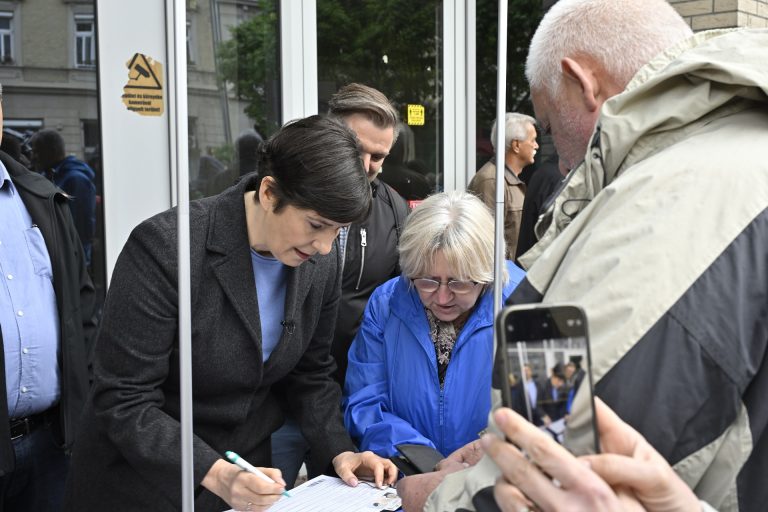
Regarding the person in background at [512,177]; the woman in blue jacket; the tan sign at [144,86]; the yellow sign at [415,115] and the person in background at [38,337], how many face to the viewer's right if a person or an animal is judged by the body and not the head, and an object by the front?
1

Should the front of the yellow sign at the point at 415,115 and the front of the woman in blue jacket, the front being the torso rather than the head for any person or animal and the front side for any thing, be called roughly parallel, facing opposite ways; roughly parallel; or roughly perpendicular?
roughly parallel

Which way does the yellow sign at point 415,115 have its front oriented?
toward the camera

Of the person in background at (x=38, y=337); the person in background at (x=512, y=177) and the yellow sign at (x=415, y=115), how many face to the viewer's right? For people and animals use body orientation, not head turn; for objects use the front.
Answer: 1

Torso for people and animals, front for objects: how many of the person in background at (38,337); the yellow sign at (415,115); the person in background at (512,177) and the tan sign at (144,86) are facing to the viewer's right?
1

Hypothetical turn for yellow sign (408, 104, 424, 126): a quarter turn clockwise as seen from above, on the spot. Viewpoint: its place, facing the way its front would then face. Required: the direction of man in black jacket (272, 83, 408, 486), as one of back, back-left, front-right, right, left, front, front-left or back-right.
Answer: left

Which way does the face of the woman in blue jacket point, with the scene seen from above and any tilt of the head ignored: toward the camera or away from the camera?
toward the camera

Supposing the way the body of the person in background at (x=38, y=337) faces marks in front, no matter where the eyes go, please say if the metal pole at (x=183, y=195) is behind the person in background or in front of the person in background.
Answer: in front

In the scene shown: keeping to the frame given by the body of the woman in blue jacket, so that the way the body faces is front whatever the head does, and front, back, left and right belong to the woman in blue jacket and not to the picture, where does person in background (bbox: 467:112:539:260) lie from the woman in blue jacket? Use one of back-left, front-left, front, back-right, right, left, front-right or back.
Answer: back

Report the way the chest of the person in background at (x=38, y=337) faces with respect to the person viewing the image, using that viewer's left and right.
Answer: facing the viewer

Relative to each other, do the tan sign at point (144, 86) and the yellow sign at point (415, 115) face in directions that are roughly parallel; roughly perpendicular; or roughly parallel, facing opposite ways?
roughly parallel

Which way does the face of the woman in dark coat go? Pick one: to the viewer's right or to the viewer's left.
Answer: to the viewer's right

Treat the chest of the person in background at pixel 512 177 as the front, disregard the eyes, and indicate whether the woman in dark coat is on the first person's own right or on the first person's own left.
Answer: on the first person's own right
